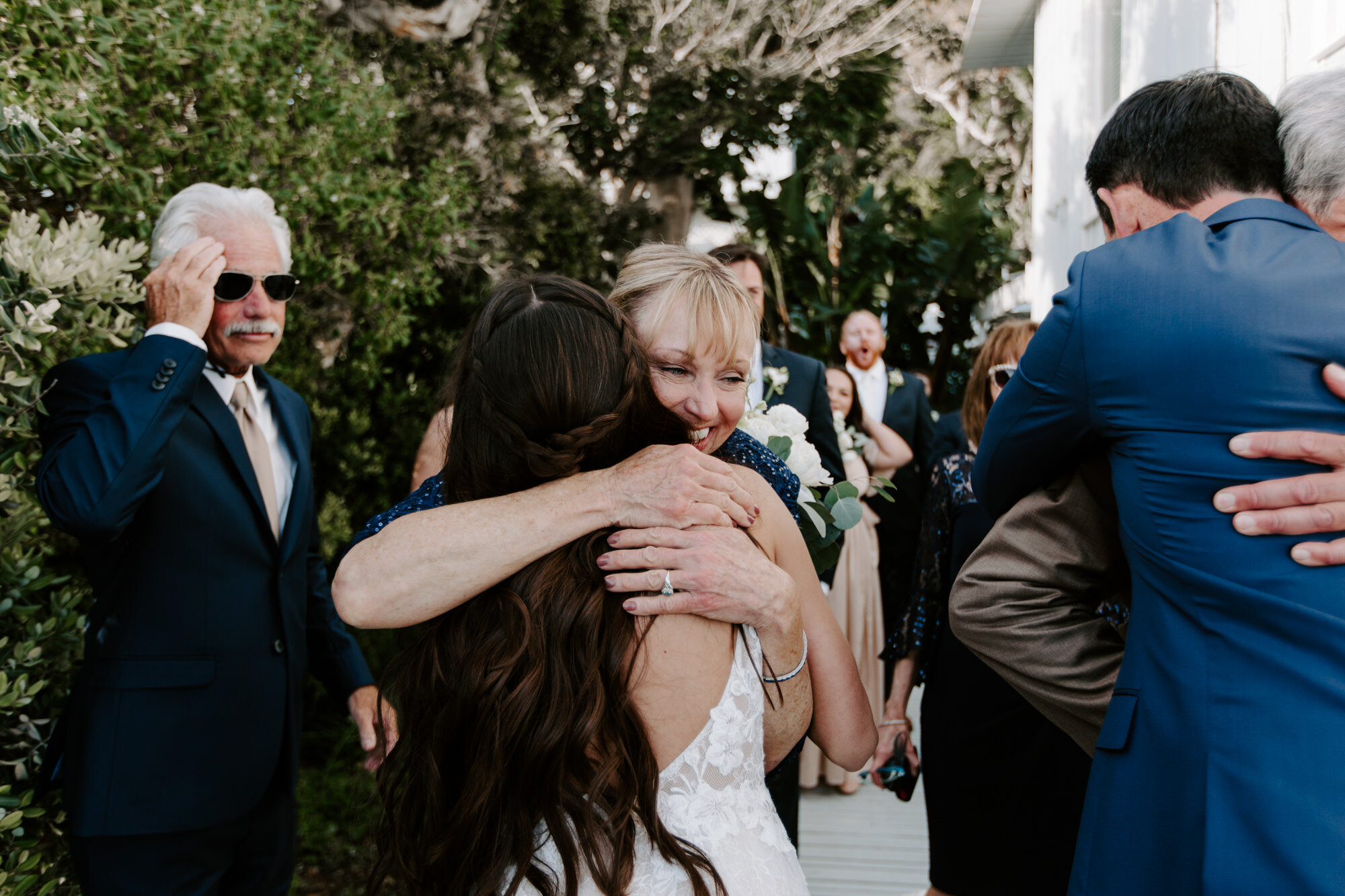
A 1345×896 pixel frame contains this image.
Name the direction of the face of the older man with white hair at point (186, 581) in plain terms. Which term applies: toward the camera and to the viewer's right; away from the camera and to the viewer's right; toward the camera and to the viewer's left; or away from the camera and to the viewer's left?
toward the camera and to the viewer's right

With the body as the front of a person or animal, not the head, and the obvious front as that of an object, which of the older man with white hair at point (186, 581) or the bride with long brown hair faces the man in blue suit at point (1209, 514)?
the older man with white hair

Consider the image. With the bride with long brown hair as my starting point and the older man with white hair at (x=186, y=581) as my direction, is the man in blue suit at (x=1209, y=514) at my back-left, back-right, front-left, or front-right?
back-right

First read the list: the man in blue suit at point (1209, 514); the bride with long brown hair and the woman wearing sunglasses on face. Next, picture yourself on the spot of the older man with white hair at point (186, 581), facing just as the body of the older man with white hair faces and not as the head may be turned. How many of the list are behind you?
0

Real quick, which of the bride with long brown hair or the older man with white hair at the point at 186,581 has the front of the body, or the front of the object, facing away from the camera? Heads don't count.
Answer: the bride with long brown hair

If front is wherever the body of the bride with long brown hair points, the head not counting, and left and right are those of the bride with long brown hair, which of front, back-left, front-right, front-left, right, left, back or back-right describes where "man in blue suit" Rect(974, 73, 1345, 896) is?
right

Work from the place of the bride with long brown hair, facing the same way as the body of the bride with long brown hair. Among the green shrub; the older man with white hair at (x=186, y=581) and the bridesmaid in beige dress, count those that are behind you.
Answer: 0

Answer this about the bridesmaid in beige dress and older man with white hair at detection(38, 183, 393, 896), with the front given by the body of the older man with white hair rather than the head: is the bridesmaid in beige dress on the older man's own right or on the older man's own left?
on the older man's own left

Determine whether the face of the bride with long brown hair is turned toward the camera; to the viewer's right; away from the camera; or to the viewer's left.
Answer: away from the camera

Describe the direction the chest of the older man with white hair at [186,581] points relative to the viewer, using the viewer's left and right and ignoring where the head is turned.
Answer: facing the viewer and to the right of the viewer

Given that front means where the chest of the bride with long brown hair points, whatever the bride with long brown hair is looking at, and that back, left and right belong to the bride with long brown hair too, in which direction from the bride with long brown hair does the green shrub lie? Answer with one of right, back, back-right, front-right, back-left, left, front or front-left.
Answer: front-left

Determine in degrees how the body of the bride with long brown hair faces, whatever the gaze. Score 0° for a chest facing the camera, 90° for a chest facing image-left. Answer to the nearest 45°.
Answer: approximately 180°

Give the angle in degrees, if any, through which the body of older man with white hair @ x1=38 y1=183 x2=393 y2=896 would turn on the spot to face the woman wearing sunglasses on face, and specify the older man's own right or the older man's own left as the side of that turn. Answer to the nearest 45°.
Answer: approximately 45° to the older man's own left

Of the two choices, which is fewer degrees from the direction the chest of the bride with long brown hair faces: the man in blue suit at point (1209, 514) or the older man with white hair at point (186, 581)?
the older man with white hair

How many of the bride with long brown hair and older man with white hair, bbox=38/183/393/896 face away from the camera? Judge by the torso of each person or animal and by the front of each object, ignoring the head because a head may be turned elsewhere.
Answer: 1

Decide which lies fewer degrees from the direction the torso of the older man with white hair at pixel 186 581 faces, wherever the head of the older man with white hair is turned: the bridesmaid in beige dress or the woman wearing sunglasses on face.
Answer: the woman wearing sunglasses on face

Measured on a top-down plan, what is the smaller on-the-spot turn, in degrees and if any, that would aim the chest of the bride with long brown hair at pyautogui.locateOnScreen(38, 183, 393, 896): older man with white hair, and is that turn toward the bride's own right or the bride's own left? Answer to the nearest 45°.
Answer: approximately 45° to the bride's own left
